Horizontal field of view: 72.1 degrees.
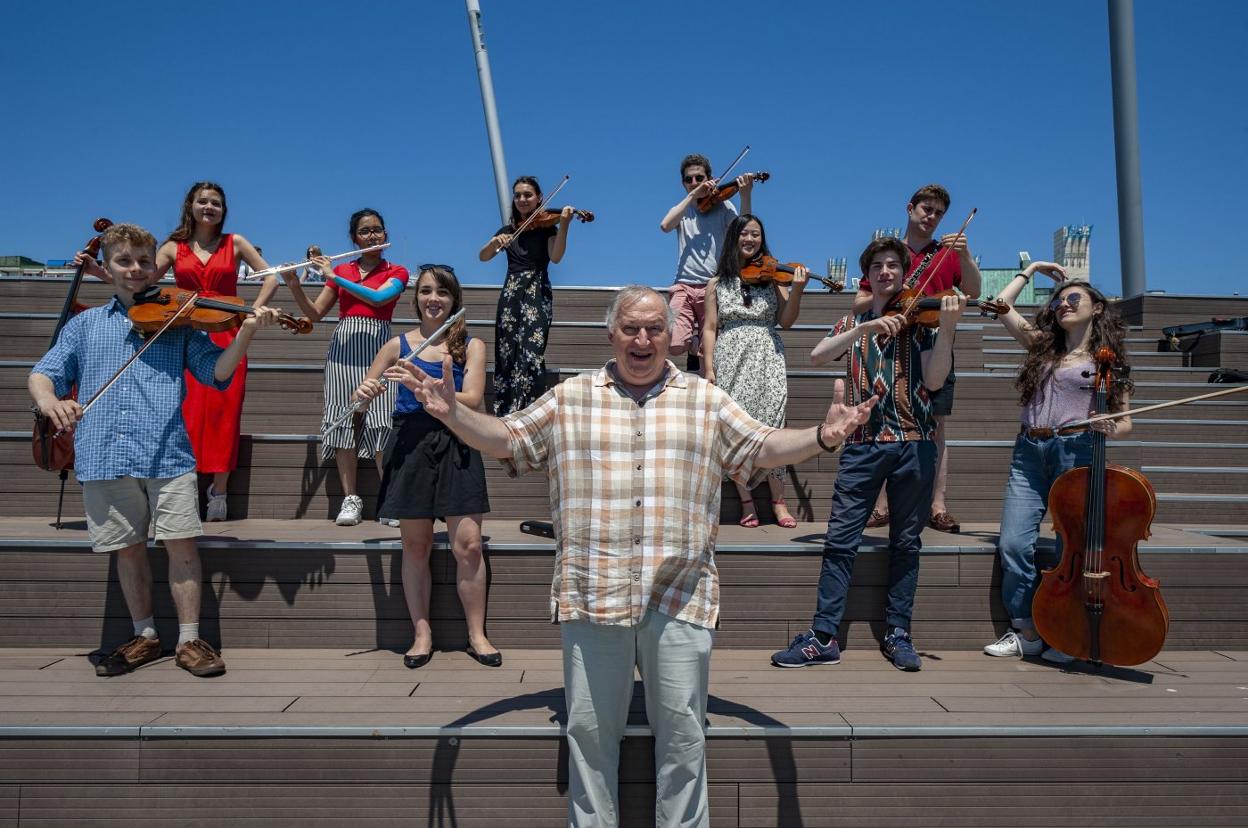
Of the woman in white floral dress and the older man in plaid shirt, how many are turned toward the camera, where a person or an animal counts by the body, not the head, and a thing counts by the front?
2

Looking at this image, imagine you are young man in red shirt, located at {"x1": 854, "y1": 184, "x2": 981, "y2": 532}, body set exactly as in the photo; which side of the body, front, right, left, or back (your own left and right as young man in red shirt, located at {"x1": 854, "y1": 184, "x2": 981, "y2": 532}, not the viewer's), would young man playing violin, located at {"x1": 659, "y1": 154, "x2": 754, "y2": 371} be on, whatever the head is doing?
right

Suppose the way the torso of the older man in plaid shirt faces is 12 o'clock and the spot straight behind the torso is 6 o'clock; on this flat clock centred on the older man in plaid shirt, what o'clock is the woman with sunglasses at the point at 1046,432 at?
The woman with sunglasses is roughly at 8 o'clock from the older man in plaid shirt.

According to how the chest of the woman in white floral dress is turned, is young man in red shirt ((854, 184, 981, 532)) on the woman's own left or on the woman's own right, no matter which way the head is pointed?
on the woman's own left

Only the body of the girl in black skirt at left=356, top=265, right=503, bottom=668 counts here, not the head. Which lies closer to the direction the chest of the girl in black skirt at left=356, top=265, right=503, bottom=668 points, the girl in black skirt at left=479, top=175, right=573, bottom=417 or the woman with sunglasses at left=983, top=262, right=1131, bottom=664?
the woman with sunglasses

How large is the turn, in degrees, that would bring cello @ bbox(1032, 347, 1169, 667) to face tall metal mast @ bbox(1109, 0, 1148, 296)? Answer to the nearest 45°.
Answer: approximately 180°

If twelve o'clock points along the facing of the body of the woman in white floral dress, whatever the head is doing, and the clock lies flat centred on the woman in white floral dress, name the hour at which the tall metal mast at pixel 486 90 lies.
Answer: The tall metal mast is roughly at 5 o'clock from the woman in white floral dress.

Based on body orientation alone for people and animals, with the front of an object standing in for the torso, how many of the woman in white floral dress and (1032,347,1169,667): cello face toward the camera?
2

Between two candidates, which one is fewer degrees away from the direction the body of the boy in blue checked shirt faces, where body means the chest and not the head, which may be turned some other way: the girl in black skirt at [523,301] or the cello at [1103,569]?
the cello

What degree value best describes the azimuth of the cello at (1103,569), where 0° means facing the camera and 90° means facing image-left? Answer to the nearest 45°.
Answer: approximately 0°

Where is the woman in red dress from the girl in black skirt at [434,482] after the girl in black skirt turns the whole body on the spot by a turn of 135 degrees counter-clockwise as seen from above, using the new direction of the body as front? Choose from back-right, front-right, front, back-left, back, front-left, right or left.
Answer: left

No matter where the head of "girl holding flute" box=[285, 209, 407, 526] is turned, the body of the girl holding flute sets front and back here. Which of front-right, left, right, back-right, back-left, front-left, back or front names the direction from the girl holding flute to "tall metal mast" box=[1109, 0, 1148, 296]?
left
